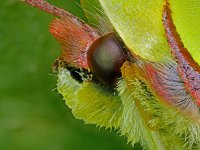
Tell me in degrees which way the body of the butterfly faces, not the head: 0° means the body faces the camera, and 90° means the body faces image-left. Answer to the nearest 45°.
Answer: approximately 90°
